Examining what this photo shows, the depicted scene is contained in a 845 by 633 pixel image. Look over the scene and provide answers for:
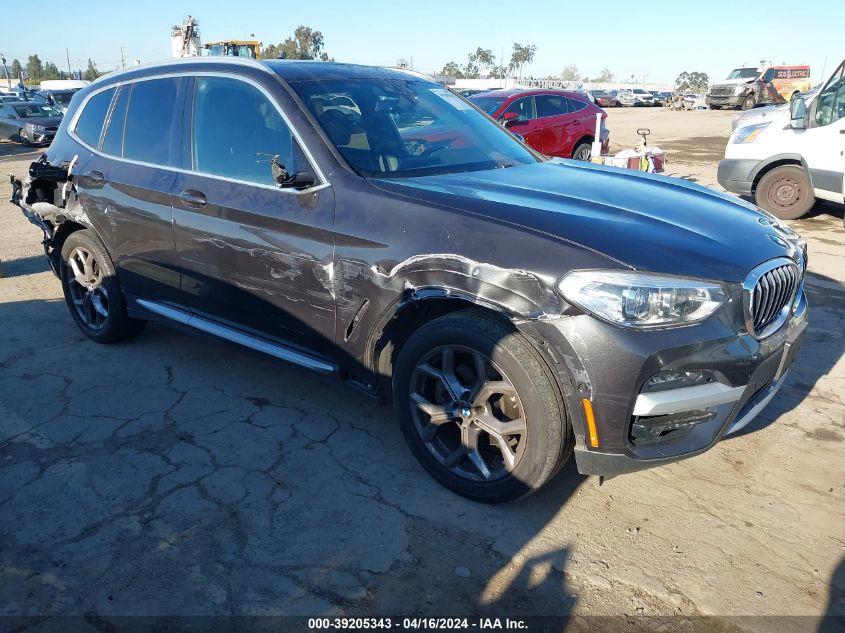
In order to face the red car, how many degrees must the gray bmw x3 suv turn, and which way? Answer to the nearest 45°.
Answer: approximately 135° to its left

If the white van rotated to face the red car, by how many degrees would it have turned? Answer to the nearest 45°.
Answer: approximately 45° to its right

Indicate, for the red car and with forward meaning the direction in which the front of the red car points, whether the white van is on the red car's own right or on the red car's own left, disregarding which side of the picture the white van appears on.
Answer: on the red car's own left

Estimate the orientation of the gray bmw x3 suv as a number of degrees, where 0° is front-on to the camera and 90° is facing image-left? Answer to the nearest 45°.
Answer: approximately 315°

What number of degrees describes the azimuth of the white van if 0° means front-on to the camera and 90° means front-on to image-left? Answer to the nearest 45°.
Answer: approximately 90°

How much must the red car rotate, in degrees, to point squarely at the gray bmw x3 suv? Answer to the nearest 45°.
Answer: approximately 45° to its left
